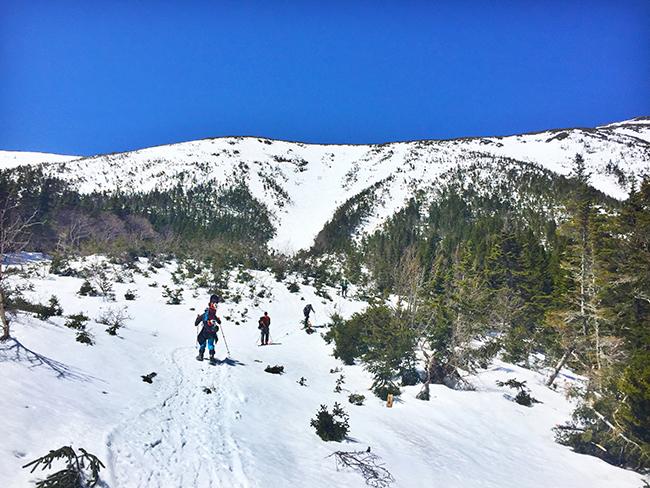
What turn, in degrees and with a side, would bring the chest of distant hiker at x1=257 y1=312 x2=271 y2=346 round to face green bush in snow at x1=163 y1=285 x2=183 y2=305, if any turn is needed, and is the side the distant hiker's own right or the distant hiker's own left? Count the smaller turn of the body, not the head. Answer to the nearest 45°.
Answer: approximately 45° to the distant hiker's own left

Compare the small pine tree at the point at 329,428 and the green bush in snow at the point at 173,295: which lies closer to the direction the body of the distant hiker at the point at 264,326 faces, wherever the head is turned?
the green bush in snow

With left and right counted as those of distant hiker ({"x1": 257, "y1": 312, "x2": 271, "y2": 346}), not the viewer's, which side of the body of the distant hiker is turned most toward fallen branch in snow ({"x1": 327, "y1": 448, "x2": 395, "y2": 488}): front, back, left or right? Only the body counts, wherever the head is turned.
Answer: back

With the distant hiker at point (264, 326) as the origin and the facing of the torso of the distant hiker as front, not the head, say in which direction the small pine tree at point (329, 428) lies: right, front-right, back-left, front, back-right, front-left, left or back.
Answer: back

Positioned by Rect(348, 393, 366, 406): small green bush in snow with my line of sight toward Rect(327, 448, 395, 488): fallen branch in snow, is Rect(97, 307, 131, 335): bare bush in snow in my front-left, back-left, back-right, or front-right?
back-right

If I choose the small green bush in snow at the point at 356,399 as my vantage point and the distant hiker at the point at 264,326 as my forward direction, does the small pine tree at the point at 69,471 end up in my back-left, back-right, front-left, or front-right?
back-left

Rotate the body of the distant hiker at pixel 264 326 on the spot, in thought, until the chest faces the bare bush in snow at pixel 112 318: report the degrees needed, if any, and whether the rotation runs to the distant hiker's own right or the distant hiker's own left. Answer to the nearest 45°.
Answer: approximately 90° to the distant hiker's own left

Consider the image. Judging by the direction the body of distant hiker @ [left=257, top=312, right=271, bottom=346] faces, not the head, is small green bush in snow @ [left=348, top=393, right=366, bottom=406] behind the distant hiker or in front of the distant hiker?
behind

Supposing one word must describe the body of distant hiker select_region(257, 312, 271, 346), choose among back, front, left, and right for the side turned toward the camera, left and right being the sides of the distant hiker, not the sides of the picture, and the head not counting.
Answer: back
